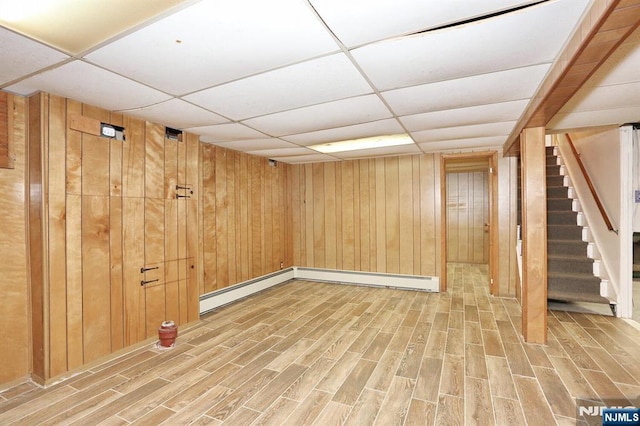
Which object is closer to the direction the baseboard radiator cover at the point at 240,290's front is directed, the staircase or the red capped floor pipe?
the staircase

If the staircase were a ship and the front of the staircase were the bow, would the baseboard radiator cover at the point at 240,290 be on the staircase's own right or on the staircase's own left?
on the staircase's own right

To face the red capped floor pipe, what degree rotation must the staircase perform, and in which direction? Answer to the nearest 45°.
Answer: approximately 45° to its right

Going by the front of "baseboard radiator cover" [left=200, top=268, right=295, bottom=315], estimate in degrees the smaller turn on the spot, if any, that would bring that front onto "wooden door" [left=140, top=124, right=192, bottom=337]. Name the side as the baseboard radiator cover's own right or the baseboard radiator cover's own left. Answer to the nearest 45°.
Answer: approximately 90° to the baseboard radiator cover's own right

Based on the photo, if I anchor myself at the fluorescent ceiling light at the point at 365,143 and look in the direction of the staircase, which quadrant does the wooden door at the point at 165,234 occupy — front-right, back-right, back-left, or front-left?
back-right

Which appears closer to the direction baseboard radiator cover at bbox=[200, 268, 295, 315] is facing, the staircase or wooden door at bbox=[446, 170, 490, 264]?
the staircase

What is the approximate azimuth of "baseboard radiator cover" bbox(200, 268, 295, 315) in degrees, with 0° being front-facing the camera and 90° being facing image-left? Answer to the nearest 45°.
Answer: approximately 315°

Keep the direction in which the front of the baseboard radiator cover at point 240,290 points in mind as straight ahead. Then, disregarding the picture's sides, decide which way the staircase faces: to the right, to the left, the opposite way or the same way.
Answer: to the right

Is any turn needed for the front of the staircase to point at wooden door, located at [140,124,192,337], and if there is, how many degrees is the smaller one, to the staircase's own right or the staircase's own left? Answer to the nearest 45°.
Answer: approximately 45° to the staircase's own right

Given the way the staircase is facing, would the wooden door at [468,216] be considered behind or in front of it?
behind

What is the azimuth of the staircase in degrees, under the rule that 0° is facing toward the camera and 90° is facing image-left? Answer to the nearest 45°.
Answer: approximately 0°
